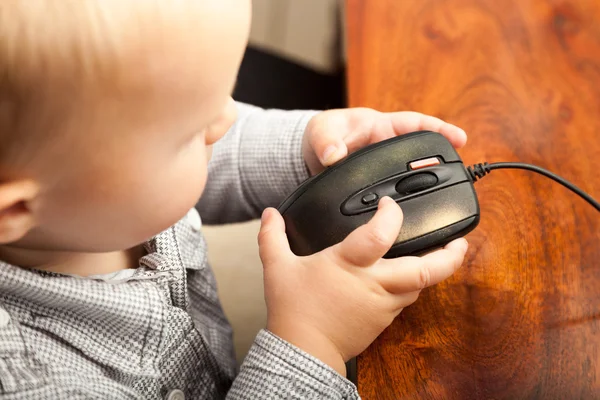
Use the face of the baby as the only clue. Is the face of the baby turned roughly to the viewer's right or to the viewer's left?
to the viewer's right

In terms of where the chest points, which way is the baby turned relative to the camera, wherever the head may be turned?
to the viewer's right
